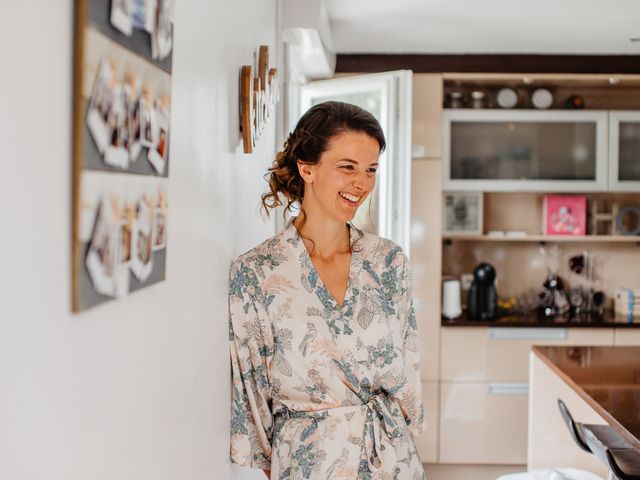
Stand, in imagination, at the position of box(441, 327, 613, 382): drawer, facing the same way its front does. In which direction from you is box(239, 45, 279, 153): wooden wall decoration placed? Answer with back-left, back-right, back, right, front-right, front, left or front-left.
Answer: front

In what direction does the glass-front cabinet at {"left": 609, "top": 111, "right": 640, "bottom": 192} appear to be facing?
toward the camera

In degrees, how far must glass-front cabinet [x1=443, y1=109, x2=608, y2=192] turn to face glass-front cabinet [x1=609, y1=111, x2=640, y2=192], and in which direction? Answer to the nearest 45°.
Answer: approximately 90° to its left

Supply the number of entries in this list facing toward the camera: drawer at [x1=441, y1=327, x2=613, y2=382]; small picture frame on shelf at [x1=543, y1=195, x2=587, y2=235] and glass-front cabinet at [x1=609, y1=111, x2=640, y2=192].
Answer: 3

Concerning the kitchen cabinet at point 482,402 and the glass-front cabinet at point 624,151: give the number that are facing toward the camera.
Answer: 2

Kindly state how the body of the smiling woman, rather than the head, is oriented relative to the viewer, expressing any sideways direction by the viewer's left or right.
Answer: facing the viewer and to the right of the viewer

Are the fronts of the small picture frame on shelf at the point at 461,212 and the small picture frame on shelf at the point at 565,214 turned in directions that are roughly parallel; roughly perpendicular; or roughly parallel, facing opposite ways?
roughly parallel

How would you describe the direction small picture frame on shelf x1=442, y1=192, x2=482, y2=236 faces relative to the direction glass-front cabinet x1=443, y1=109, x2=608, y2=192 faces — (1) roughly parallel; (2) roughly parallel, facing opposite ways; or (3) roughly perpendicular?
roughly parallel

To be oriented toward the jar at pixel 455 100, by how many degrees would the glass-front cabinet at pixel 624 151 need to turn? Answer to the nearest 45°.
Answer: approximately 90° to its right

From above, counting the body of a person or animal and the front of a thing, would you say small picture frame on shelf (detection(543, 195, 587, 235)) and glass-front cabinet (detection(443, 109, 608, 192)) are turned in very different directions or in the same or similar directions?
same or similar directions

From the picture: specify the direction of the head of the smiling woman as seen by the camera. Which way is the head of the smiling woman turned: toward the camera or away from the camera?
toward the camera

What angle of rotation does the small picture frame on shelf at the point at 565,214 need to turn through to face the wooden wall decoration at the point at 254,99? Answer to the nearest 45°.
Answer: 0° — it already faces it

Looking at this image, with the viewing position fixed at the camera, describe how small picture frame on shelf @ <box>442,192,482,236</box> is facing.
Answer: facing the viewer
